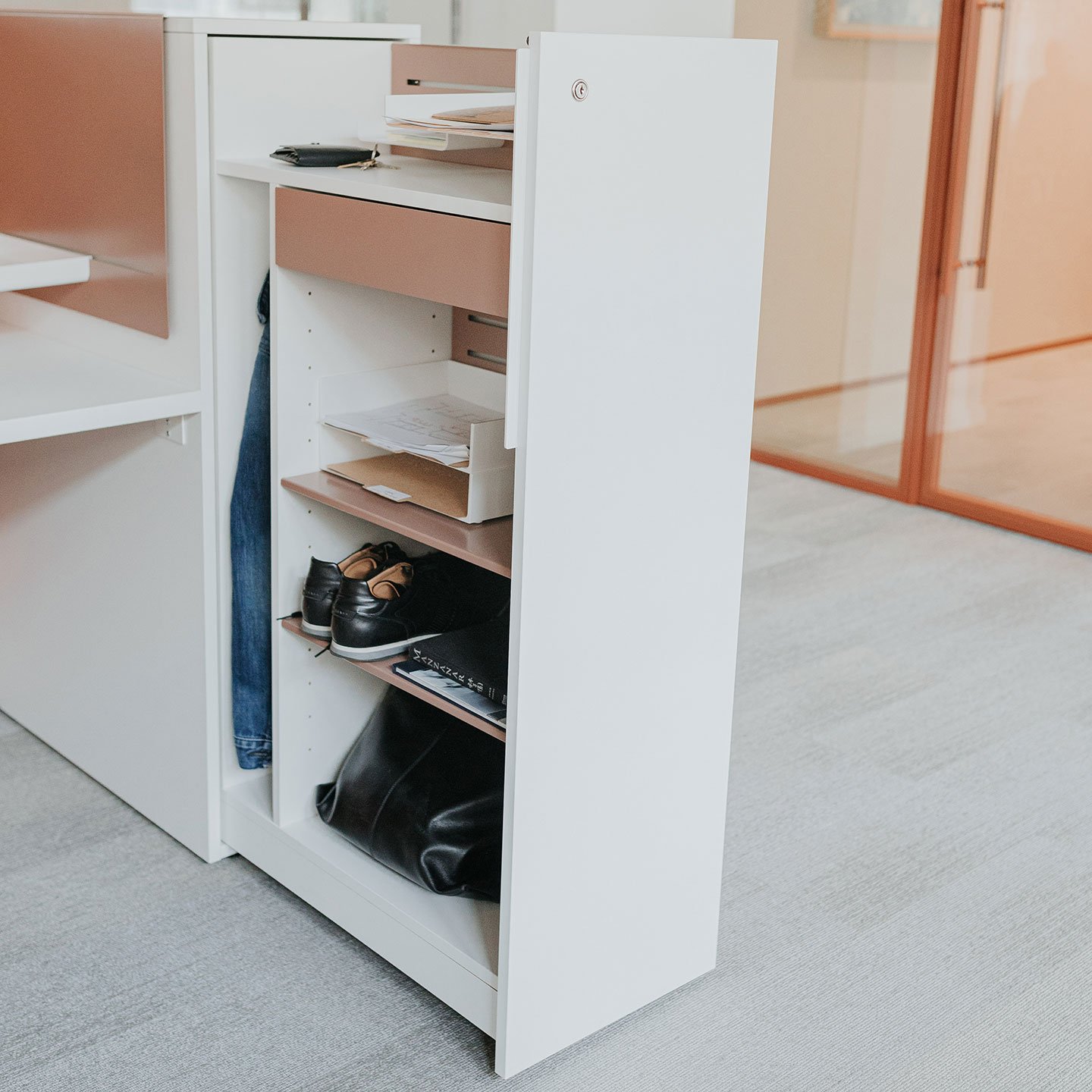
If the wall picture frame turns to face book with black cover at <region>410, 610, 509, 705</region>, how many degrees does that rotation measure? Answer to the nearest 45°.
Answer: approximately 45° to its right

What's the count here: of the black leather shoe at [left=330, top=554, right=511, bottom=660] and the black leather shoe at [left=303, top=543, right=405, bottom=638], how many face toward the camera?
0

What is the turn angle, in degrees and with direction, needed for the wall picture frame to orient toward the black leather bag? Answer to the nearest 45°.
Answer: approximately 45° to its right

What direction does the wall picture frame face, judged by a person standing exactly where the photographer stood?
facing the viewer and to the right of the viewer

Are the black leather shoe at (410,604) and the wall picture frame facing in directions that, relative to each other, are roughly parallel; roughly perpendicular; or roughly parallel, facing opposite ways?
roughly perpendicular
